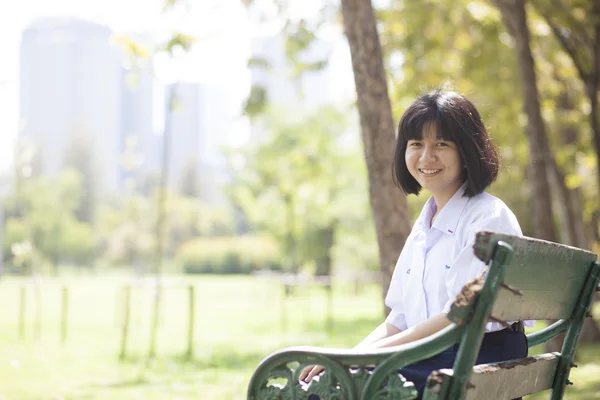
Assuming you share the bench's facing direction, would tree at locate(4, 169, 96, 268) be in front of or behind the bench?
in front

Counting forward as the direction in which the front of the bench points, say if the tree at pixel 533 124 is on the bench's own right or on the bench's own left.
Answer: on the bench's own right

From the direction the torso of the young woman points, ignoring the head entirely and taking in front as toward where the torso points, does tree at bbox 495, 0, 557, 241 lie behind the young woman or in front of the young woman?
behind

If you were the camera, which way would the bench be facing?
facing away from the viewer and to the left of the viewer

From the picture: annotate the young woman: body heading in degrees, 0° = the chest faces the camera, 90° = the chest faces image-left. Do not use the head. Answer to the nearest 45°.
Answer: approximately 45°

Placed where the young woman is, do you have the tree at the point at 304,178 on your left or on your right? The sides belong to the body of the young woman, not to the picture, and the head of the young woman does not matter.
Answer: on your right

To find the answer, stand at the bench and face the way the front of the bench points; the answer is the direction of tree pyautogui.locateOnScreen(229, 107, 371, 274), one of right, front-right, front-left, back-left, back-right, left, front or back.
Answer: front-right

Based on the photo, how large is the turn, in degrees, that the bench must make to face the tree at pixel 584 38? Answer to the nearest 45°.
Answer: approximately 45° to its right
